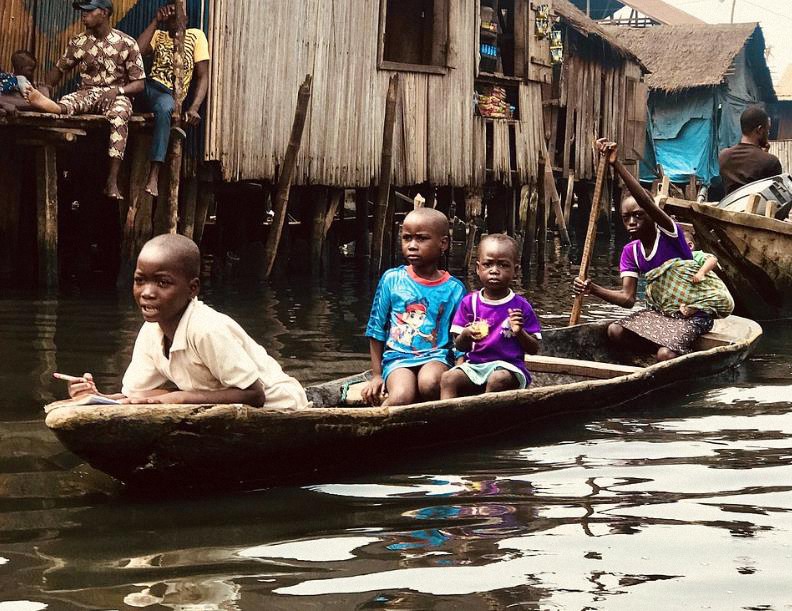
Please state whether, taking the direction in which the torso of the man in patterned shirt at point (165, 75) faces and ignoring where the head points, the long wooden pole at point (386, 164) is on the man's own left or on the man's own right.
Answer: on the man's own left

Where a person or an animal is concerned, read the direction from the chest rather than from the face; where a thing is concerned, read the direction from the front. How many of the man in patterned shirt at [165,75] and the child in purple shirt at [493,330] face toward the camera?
2

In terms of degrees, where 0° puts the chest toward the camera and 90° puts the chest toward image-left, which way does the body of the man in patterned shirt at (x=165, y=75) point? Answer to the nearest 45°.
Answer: approximately 0°

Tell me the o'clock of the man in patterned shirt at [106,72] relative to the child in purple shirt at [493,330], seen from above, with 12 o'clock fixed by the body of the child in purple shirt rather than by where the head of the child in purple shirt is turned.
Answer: The man in patterned shirt is roughly at 5 o'clock from the child in purple shirt.

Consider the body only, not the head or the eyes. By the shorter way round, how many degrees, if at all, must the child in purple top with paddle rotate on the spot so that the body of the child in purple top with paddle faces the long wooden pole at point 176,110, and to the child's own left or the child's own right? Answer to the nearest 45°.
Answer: approximately 90° to the child's own right

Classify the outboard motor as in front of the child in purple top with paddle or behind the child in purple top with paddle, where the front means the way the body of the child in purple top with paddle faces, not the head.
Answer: behind

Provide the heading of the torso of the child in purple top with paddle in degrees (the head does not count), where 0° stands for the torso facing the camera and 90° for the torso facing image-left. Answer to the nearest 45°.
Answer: approximately 45°
